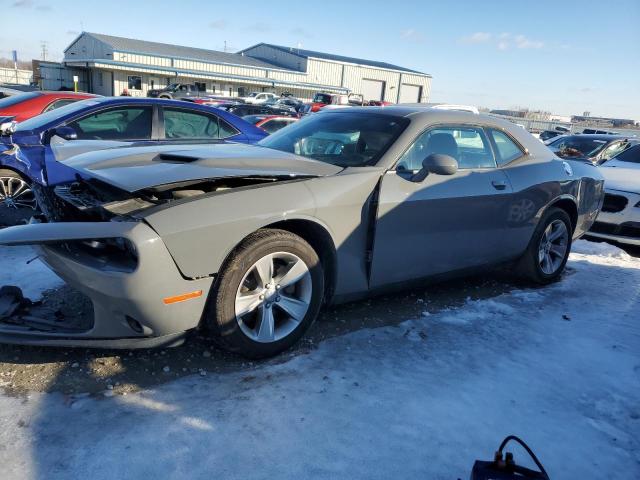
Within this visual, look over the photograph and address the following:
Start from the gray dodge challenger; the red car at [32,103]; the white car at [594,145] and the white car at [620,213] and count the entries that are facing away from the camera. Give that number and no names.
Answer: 0

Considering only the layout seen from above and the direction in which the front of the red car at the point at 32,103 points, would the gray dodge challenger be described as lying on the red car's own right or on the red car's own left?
on the red car's own left

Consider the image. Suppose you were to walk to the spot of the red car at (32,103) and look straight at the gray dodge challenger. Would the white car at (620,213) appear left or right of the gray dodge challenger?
left

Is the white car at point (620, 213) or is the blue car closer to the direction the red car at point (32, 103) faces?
the blue car

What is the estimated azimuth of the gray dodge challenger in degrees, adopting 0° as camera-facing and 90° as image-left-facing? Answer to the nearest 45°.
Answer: approximately 45°

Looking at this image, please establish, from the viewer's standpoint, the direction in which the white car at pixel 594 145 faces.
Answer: facing the viewer and to the left of the viewer

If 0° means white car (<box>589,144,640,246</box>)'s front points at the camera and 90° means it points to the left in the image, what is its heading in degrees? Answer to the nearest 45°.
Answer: approximately 45°

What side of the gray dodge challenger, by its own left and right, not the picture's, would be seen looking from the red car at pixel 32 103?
right

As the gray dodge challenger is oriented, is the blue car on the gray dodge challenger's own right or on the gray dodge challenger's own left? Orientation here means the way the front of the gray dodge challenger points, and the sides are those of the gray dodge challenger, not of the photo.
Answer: on the gray dodge challenger's own right

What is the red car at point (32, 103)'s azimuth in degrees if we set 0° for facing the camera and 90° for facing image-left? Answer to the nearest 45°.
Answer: approximately 45°

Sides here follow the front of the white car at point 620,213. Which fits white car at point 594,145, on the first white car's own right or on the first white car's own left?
on the first white car's own right

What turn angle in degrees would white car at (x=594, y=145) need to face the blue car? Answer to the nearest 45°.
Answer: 0° — it already faces it
